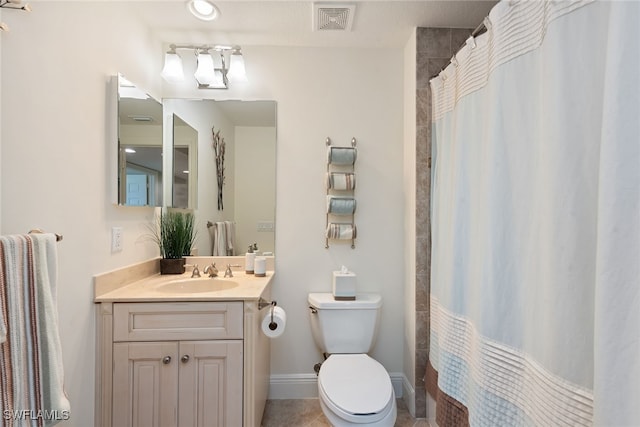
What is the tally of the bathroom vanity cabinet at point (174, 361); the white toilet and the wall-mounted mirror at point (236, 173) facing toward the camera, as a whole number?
3

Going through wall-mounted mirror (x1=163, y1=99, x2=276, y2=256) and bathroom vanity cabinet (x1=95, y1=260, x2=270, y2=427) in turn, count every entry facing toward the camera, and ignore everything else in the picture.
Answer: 2

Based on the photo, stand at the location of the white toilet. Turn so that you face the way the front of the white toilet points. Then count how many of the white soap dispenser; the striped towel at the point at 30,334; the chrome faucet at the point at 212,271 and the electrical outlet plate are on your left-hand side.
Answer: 0

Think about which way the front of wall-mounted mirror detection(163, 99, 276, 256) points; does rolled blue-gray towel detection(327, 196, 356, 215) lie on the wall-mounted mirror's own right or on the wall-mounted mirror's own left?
on the wall-mounted mirror's own left

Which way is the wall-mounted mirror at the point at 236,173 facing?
toward the camera

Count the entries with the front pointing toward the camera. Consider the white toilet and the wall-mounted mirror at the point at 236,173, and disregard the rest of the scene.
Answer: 2

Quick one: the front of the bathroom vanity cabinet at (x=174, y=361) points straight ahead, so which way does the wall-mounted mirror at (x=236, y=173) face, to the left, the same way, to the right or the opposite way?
the same way

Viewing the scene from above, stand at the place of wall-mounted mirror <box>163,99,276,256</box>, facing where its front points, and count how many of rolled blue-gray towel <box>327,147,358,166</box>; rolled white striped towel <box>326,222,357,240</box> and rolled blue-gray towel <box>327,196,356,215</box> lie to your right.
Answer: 0

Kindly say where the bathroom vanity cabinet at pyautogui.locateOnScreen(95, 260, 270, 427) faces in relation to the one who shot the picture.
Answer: facing the viewer

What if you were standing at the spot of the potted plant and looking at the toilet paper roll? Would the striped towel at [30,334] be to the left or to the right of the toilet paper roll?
right
